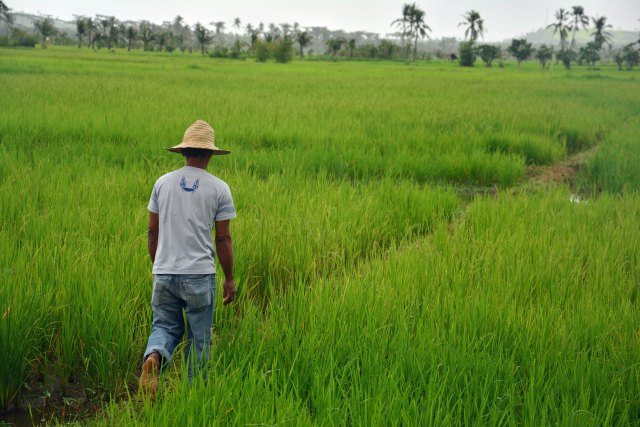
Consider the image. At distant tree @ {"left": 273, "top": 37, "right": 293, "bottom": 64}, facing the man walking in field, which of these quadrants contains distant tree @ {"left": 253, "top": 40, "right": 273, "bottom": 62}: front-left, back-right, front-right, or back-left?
back-right

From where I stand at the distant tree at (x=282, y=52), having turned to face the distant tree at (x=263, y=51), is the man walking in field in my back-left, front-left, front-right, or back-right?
back-left

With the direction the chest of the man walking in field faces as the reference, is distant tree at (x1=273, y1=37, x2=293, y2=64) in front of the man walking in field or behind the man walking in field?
in front

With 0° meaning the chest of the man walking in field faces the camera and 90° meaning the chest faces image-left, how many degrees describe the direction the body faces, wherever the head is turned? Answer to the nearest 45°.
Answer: approximately 180°

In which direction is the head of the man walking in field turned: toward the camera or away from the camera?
away from the camera

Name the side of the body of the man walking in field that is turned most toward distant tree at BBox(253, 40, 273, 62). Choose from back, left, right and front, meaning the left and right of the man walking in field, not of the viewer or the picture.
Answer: front
